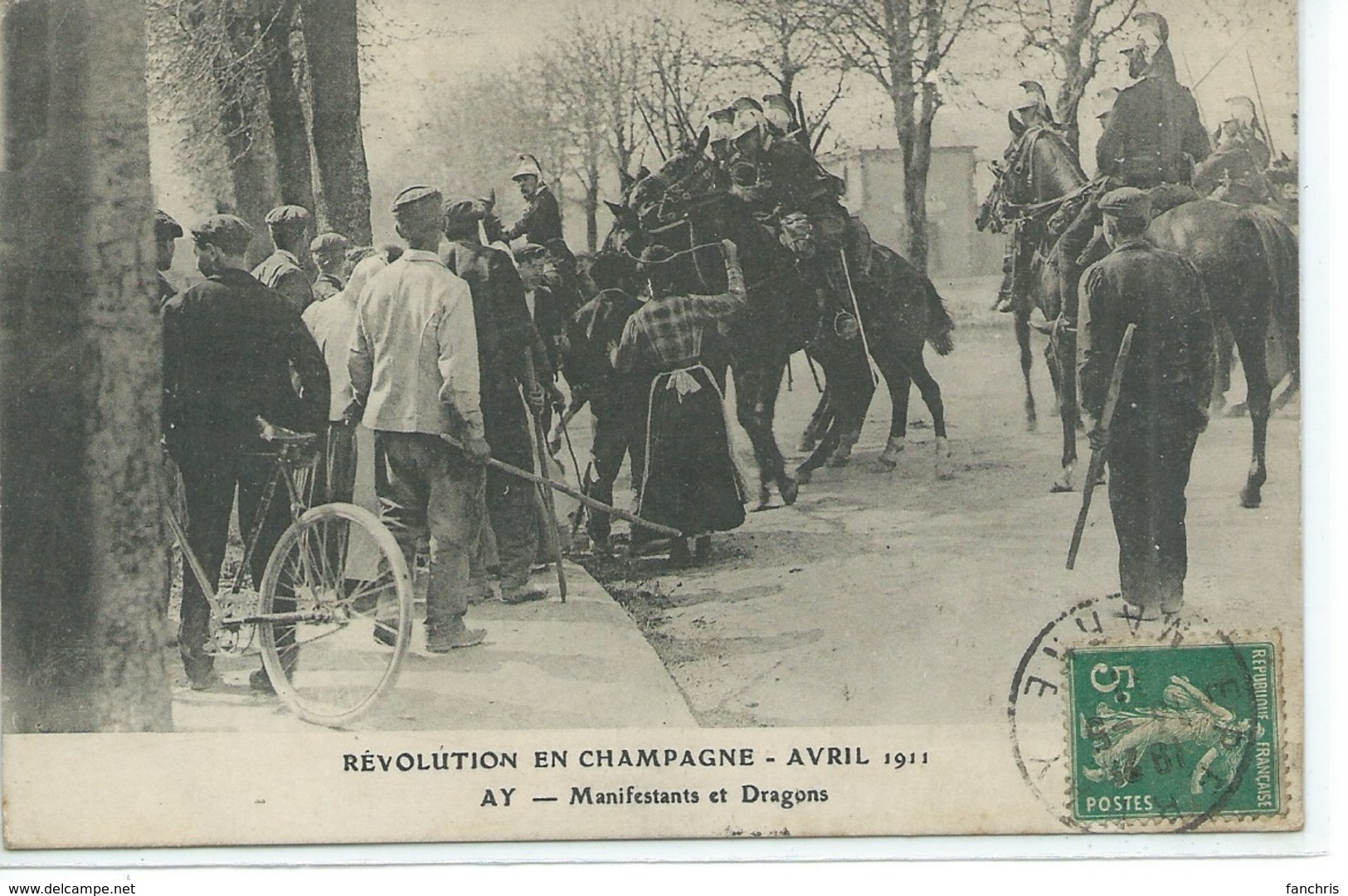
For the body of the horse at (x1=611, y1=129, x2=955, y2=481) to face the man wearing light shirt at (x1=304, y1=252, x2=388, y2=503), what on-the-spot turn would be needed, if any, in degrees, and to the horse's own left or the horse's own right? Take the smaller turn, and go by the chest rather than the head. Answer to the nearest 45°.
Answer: approximately 45° to the horse's own right

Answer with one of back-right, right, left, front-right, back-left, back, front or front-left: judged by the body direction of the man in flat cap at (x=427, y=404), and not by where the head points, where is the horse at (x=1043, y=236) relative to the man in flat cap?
front-right

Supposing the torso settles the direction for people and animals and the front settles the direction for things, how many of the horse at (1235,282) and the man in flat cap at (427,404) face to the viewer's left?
1

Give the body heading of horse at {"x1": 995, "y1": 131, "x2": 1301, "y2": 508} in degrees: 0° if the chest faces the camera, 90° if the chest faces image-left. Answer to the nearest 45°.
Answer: approximately 90°
